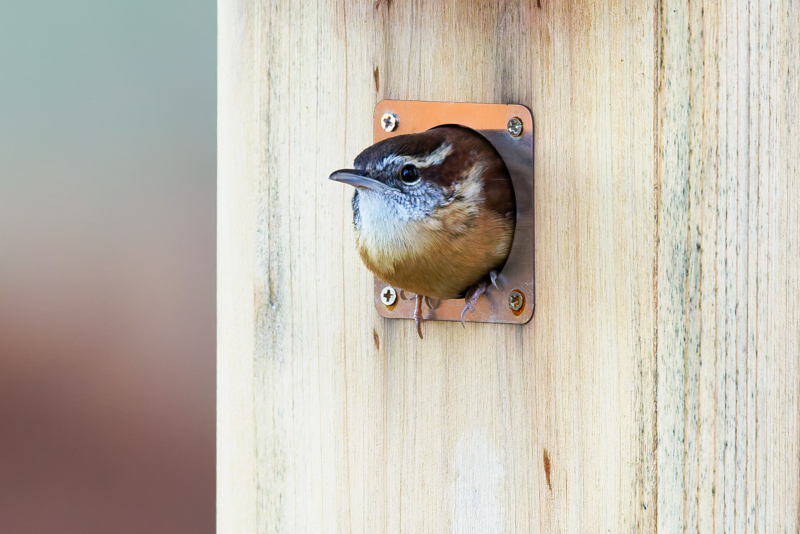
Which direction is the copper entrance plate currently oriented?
toward the camera

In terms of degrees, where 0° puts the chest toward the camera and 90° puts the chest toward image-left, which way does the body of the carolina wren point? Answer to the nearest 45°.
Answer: approximately 45°
